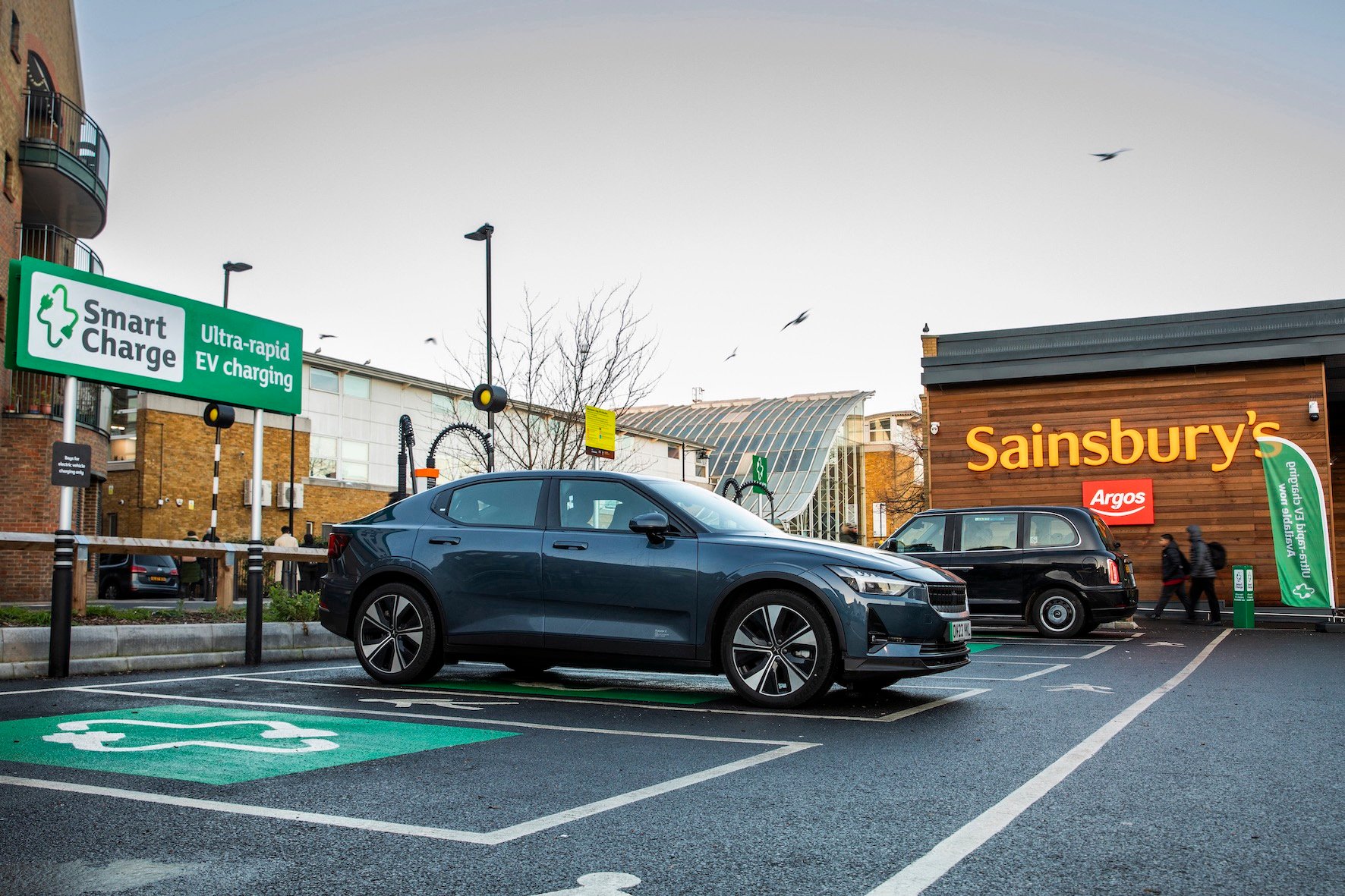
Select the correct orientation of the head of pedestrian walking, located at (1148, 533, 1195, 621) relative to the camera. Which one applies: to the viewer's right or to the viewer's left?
to the viewer's left

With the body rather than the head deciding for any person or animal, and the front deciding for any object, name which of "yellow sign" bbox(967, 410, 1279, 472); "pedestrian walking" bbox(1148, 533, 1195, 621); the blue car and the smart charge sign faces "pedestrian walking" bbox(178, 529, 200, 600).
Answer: "pedestrian walking" bbox(1148, 533, 1195, 621)

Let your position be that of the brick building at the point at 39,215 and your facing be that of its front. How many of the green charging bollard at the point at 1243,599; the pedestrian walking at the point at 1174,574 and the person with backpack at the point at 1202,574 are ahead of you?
3

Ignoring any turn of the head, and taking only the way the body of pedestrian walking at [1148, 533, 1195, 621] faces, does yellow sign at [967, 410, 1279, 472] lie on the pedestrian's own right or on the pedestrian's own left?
on the pedestrian's own right

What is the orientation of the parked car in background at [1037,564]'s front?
to the viewer's left

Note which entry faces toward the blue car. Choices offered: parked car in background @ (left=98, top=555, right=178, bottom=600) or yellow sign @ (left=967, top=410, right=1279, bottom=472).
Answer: the yellow sign

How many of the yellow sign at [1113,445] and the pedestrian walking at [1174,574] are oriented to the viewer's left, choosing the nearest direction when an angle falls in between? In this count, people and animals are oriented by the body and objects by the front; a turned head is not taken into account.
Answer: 1

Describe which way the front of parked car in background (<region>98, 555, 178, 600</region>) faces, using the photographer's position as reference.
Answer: facing away from the viewer and to the left of the viewer

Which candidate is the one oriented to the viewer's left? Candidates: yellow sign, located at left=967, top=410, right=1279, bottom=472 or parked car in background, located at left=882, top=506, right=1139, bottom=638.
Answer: the parked car in background
